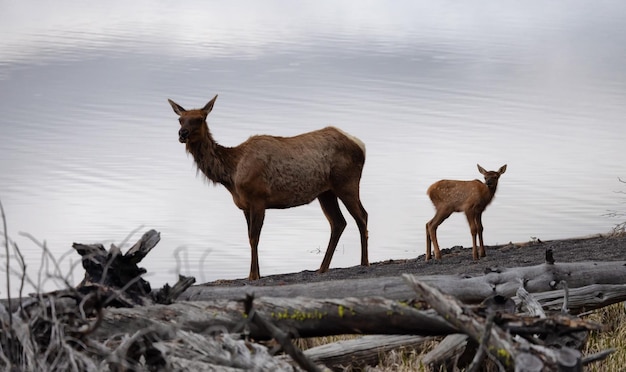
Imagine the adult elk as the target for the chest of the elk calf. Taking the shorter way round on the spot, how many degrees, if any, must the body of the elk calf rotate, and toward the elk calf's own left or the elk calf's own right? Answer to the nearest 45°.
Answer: approximately 135° to the elk calf's own right

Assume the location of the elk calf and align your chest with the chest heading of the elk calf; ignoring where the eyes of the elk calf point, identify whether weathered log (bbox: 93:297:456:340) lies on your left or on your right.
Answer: on your right

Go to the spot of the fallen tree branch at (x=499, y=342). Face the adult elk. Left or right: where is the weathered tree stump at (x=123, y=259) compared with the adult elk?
left

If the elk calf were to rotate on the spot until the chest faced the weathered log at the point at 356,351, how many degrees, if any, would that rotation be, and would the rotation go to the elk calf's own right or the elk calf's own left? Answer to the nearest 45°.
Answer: approximately 90° to the elk calf's own right

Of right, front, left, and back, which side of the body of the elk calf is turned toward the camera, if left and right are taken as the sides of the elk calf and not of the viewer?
right

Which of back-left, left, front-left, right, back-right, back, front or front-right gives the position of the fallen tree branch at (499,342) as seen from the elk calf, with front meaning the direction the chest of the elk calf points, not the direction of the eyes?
right

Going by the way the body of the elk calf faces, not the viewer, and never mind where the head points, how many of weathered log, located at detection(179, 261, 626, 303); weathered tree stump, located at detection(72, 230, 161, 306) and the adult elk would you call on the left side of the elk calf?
0
